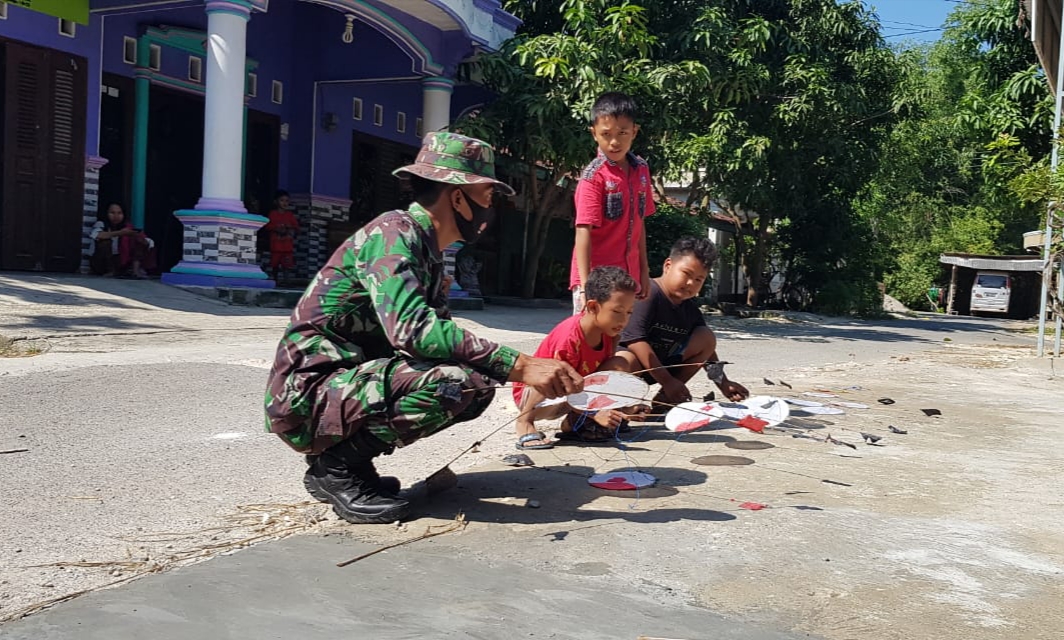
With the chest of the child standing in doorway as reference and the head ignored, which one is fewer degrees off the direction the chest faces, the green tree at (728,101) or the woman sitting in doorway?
the woman sitting in doorway

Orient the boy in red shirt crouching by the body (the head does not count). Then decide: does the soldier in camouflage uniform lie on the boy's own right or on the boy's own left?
on the boy's own right

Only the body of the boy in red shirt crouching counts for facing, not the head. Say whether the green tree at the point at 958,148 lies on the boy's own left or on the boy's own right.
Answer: on the boy's own left

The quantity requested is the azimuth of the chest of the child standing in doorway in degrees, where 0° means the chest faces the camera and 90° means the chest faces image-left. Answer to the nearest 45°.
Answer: approximately 0°

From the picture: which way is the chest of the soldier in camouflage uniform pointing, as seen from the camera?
to the viewer's right

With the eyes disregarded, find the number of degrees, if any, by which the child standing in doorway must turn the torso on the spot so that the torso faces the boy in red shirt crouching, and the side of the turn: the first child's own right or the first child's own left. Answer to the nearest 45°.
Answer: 0° — they already face them

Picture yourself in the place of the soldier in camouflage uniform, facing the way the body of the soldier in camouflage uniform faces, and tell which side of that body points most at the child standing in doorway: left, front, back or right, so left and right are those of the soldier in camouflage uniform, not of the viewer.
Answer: left

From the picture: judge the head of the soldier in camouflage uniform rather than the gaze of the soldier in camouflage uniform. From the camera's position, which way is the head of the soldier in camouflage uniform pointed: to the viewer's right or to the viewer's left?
to the viewer's right

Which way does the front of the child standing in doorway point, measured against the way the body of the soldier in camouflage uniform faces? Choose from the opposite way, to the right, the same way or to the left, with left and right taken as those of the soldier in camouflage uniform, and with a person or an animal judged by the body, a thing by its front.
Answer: to the right

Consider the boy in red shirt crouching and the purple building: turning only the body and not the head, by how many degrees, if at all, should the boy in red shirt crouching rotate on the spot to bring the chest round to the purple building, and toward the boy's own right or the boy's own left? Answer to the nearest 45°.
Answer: approximately 180°

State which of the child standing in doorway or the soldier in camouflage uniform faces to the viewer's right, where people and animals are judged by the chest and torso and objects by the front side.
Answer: the soldier in camouflage uniform
